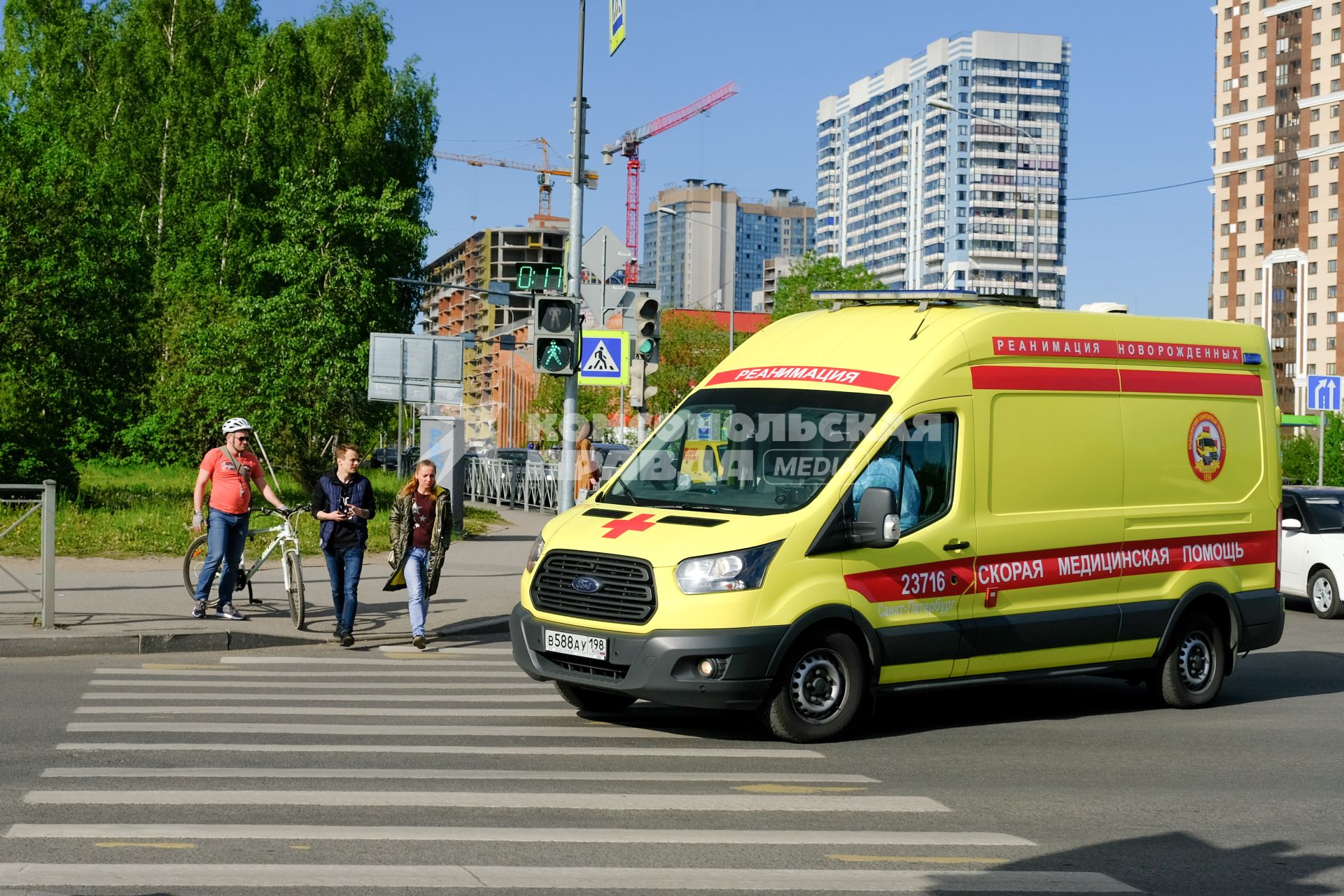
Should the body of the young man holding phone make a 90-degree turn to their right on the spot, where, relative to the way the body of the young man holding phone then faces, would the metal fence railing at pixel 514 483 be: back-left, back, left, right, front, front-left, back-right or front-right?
right

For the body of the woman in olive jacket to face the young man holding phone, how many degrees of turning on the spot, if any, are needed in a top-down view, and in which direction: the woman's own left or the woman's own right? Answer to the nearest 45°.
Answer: approximately 90° to the woman's own right

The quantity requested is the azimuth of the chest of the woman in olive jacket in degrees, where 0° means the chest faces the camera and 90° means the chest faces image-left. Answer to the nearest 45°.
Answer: approximately 0°

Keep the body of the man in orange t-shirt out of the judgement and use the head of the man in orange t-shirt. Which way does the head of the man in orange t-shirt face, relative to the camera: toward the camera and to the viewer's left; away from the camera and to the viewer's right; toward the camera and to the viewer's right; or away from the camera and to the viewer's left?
toward the camera and to the viewer's right

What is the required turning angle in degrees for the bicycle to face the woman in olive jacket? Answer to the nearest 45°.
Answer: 0° — it already faces them

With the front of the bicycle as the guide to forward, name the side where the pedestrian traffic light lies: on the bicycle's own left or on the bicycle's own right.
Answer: on the bicycle's own left

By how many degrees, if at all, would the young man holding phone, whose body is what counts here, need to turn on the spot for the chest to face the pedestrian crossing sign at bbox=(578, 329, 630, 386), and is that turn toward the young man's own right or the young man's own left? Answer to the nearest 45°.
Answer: approximately 135° to the young man's own left

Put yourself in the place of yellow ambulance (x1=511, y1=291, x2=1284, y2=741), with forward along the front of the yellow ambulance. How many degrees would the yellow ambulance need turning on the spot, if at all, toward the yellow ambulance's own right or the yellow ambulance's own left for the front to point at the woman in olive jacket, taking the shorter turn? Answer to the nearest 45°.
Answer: approximately 90° to the yellow ambulance's own right

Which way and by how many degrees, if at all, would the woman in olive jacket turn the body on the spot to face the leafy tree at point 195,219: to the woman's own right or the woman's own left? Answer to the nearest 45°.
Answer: approximately 180°

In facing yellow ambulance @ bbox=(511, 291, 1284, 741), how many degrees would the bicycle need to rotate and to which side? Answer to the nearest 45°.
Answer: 0° — it already faces it
